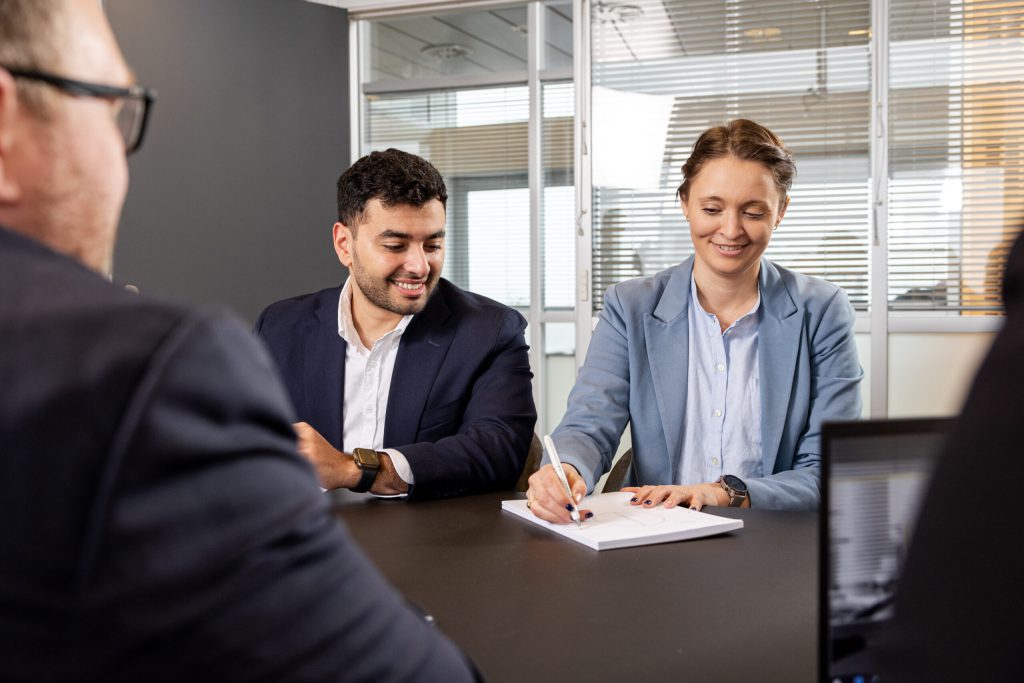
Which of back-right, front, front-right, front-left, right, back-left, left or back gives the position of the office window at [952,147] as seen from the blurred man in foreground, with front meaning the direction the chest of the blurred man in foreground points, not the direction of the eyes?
front

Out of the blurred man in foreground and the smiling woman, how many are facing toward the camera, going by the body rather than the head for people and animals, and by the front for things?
1

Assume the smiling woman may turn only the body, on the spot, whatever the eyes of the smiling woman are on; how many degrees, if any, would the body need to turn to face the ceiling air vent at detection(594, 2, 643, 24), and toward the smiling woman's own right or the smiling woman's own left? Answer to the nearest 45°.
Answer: approximately 180°

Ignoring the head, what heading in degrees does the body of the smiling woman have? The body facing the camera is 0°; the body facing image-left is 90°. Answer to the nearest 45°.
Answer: approximately 0°

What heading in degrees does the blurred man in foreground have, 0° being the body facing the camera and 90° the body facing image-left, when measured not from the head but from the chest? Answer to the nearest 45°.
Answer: approximately 225°

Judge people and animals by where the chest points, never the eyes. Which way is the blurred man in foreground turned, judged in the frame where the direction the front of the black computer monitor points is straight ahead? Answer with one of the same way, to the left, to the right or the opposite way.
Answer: the opposite way

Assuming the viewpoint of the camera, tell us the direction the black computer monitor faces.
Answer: facing the viewer

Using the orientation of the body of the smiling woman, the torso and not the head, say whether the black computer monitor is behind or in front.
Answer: in front

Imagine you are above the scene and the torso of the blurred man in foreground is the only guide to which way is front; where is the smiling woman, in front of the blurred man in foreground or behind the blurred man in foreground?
in front

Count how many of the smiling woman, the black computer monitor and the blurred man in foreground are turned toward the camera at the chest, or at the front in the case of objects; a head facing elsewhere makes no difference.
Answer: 2

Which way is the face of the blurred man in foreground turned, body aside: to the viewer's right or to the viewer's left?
to the viewer's right
